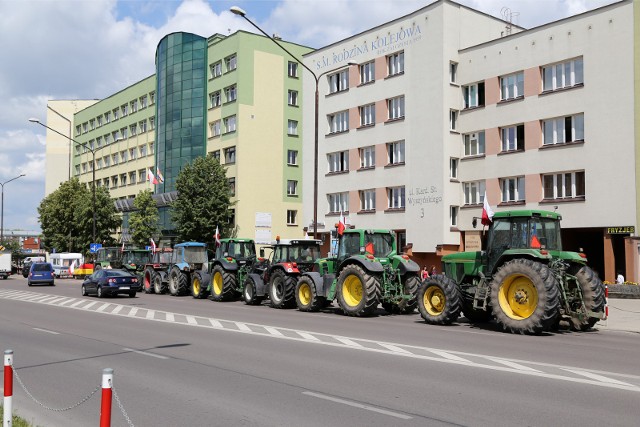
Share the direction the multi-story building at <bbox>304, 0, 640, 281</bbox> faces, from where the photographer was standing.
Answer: facing the viewer and to the left of the viewer

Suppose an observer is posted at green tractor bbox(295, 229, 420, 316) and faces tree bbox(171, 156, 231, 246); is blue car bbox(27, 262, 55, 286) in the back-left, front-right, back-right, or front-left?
front-left

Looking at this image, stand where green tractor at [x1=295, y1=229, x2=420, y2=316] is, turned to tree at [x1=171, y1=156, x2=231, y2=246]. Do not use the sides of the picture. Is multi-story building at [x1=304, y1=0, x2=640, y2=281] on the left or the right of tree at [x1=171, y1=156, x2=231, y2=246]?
right

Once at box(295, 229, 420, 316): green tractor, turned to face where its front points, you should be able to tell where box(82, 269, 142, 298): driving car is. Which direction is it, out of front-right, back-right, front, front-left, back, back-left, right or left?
front

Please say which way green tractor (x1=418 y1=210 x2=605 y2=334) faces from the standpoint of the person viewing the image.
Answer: facing away from the viewer and to the left of the viewer

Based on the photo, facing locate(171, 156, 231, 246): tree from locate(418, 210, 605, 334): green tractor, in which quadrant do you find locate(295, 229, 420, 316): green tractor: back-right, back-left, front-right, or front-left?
front-left

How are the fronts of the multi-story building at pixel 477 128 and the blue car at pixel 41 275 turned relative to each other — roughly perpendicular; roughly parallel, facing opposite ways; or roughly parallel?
roughly perpendicular

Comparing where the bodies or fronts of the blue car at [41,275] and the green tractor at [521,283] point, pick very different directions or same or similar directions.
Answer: same or similar directions

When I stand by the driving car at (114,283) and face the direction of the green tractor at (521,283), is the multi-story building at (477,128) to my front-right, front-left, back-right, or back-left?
front-left

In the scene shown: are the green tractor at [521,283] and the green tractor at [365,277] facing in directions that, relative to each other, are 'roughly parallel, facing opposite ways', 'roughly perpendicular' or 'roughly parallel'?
roughly parallel

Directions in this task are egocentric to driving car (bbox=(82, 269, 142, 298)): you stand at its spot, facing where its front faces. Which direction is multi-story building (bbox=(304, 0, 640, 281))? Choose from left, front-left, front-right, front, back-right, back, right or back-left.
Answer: back-right

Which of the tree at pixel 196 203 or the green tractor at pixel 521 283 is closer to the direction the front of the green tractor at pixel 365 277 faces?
the tree

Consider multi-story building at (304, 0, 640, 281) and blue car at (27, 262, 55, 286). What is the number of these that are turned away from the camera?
1

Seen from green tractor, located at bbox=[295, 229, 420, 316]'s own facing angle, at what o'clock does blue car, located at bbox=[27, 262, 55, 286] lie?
The blue car is roughly at 12 o'clock from the green tractor.

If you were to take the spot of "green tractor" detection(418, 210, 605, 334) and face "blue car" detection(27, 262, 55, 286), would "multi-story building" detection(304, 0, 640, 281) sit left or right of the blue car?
right

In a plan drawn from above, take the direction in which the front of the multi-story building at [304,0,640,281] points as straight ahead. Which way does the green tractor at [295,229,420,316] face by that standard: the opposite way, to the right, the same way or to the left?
to the right
